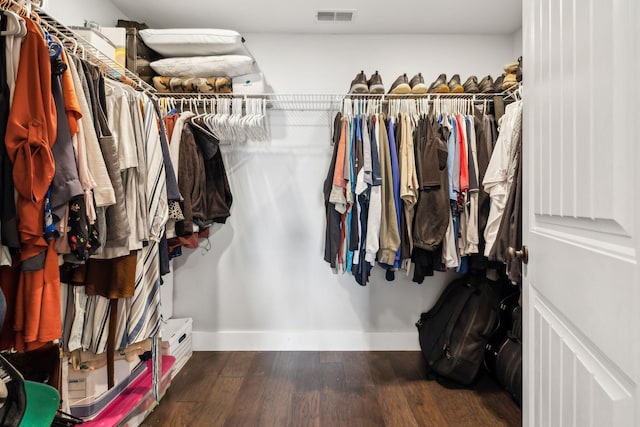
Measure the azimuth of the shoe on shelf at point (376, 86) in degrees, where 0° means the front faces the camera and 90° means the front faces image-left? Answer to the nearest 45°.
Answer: approximately 0°

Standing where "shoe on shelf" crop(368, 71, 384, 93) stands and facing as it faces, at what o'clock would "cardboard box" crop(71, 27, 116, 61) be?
The cardboard box is roughly at 2 o'clock from the shoe on shelf.

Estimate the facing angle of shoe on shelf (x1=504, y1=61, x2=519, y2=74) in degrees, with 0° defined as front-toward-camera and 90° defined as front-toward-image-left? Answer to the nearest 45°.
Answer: approximately 45°

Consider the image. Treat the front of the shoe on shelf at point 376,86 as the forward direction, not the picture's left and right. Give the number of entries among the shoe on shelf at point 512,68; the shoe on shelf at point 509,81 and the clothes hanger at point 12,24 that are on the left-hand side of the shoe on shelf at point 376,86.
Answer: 2

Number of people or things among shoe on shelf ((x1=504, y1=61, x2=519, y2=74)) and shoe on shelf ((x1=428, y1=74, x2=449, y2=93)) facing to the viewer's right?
0

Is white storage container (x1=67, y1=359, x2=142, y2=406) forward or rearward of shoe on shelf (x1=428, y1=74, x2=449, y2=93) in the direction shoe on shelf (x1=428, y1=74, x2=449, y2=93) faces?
forward
